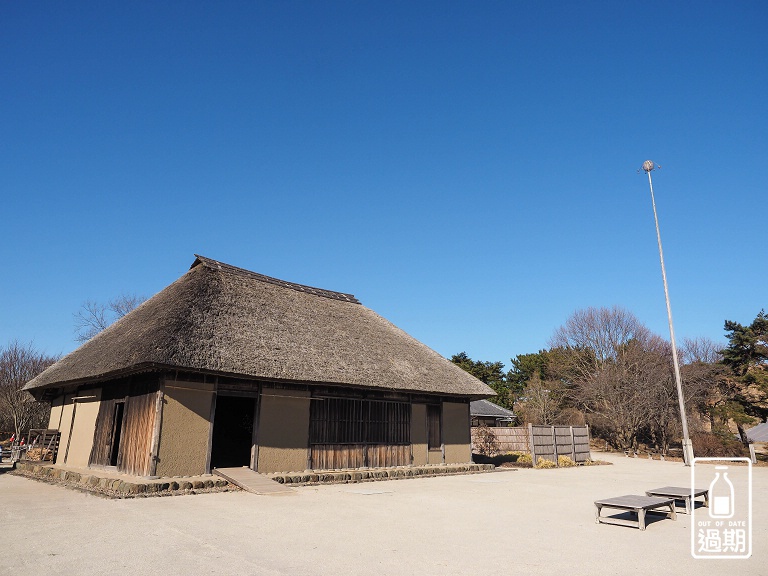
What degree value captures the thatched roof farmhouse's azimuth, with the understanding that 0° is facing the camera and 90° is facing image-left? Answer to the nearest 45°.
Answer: approximately 315°

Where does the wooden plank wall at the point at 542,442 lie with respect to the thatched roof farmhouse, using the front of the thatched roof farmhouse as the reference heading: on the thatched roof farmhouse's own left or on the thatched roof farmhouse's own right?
on the thatched roof farmhouse's own left

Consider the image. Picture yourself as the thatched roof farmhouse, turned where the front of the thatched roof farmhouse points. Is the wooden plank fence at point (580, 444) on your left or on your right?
on your left

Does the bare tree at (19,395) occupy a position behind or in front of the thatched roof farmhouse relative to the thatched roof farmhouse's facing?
behind

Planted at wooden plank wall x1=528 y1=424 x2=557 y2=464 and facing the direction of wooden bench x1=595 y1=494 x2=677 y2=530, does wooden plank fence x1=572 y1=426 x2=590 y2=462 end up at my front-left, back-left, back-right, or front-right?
back-left

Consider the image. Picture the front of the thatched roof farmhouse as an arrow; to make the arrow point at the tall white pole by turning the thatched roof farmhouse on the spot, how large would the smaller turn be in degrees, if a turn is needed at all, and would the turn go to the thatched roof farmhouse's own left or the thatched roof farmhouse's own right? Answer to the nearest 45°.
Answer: approximately 45° to the thatched roof farmhouse's own left

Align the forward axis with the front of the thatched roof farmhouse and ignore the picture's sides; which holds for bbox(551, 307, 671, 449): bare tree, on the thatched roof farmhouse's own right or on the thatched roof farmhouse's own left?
on the thatched roof farmhouse's own left

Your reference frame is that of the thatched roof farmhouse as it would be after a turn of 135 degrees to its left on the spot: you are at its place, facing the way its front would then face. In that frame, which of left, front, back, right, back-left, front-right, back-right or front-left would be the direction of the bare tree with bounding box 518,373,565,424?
front-right

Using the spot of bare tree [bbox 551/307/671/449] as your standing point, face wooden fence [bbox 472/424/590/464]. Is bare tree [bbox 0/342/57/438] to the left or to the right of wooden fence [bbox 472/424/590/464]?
right
